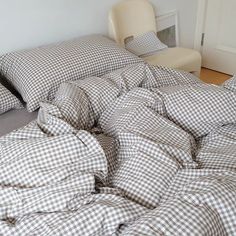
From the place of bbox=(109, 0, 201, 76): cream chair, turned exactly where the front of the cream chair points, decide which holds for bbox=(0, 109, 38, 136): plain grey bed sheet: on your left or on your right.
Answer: on your right

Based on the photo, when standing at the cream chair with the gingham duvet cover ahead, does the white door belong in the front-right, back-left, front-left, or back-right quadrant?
back-left

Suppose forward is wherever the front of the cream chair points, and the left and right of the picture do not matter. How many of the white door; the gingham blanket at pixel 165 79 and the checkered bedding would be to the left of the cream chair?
1

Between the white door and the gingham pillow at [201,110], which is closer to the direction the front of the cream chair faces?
the gingham pillow

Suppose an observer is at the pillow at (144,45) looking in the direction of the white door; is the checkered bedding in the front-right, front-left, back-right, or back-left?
back-right

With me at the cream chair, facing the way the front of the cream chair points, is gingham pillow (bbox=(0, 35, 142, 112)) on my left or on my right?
on my right

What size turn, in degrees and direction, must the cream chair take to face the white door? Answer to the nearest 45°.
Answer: approximately 90° to its left

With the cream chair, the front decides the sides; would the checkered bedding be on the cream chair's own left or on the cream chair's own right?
on the cream chair's own right

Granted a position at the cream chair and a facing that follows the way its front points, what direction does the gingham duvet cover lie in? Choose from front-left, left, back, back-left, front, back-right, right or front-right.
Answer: front-right
